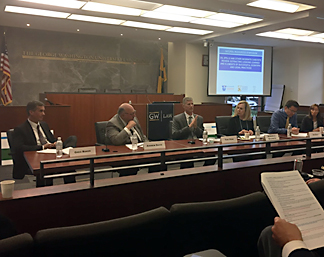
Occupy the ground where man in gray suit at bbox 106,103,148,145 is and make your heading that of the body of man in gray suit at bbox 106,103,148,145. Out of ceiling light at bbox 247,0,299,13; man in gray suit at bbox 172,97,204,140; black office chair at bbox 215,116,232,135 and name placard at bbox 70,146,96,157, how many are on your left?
3

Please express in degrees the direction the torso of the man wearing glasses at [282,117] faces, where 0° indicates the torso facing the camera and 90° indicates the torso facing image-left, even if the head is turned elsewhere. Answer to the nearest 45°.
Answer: approximately 315°

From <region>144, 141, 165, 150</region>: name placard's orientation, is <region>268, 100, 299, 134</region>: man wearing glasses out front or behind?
behind

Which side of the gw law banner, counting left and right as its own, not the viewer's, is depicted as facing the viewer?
front

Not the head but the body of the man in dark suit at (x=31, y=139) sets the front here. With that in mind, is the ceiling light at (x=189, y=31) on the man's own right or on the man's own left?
on the man's own left

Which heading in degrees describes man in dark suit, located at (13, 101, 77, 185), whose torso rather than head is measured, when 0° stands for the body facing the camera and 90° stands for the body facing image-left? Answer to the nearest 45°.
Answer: approximately 315°

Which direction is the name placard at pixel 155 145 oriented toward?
toward the camera

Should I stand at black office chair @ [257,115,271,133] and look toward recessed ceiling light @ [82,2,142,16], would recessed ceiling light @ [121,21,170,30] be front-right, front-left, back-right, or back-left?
front-right

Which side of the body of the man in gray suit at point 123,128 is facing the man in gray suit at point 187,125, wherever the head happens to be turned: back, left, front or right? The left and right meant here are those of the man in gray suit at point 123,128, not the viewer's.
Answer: left

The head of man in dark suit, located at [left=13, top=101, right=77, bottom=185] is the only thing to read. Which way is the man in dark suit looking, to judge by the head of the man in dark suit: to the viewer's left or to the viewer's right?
to the viewer's right

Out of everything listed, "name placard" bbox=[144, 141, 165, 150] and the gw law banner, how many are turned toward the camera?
2
